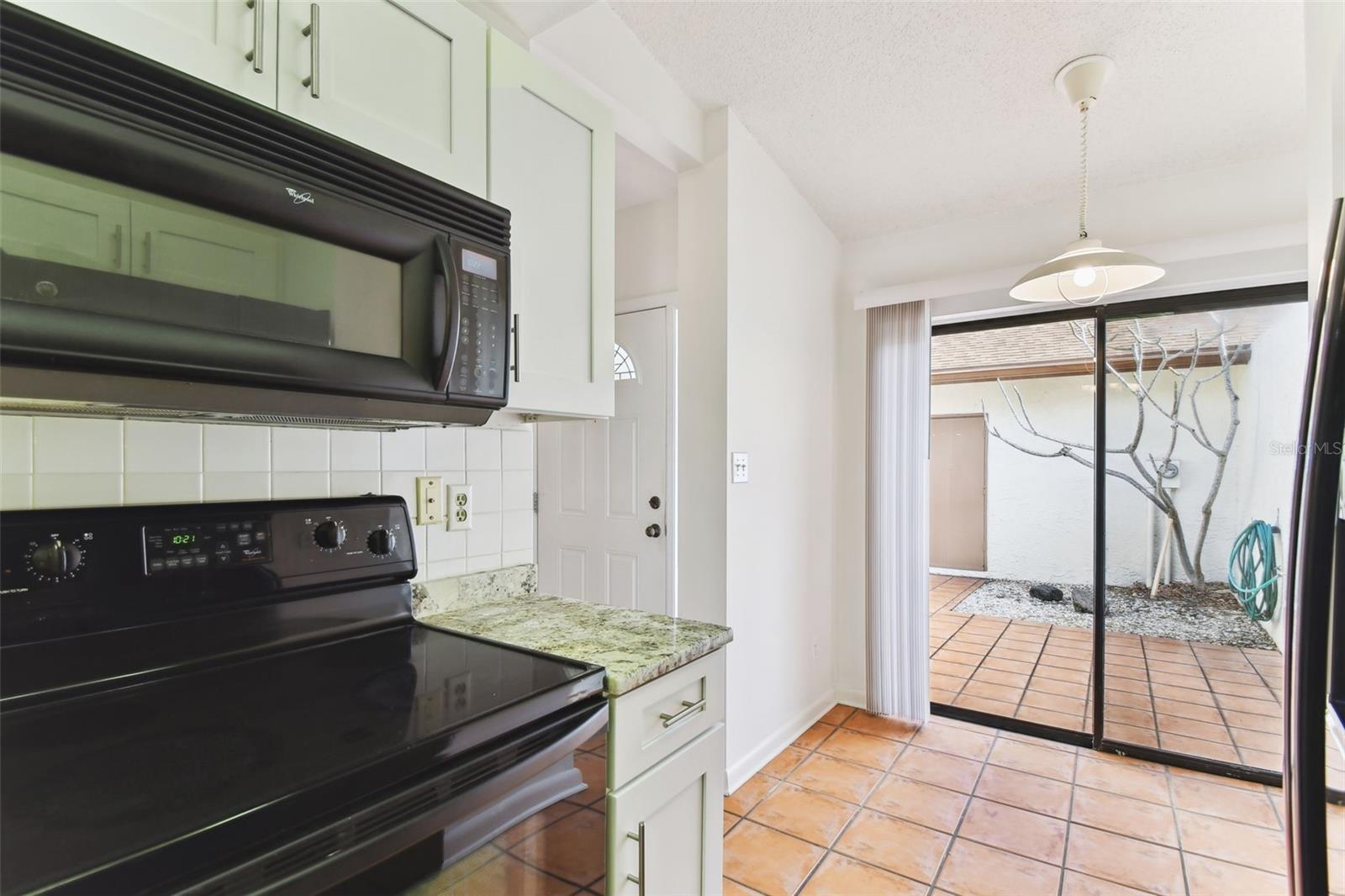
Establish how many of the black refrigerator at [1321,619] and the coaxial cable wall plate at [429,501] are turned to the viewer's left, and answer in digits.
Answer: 1

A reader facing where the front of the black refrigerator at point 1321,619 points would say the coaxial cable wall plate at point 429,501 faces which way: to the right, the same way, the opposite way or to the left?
the opposite way

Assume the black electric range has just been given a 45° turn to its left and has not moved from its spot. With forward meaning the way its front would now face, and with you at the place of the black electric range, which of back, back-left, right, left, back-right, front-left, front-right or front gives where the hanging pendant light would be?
front

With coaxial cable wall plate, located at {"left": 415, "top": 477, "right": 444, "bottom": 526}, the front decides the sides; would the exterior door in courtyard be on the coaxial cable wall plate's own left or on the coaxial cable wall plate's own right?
on the coaxial cable wall plate's own left

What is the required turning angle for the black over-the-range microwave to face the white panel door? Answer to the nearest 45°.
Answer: approximately 90° to its left

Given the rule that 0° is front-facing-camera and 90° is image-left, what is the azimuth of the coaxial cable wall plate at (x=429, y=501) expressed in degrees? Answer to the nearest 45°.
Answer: approximately 315°

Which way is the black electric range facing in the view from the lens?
facing the viewer and to the right of the viewer

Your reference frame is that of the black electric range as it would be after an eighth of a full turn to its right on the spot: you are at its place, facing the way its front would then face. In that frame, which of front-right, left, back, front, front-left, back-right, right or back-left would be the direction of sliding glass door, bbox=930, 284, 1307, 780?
left

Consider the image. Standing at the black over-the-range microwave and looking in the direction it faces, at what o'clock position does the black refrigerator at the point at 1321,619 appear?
The black refrigerator is roughly at 12 o'clock from the black over-the-range microwave.

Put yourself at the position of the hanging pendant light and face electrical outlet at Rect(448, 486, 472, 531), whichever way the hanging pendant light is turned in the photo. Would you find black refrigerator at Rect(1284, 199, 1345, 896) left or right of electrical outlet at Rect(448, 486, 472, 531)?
left

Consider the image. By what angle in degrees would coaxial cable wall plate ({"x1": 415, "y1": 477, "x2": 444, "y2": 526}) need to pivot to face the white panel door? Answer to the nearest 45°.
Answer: approximately 90° to its left

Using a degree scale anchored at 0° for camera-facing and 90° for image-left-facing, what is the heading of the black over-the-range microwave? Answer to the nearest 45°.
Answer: approximately 315°

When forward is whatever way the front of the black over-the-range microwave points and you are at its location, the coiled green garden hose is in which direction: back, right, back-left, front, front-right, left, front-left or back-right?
front-left

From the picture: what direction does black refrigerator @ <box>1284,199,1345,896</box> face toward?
to the viewer's left

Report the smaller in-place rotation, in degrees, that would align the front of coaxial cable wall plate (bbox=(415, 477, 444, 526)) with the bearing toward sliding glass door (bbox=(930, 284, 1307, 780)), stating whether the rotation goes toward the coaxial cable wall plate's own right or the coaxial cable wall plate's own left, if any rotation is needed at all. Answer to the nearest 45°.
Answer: approximately 45° to the coaxial cable wall plate's own left

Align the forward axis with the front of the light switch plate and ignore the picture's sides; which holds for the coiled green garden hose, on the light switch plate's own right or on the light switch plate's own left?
on the light switch plate's own left

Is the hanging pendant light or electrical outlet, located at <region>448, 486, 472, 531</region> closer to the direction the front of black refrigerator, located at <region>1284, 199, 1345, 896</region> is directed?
the electrical outlet

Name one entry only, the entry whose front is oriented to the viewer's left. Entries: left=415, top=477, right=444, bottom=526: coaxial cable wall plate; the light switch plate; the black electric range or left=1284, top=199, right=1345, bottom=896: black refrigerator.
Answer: the black refrigerator
